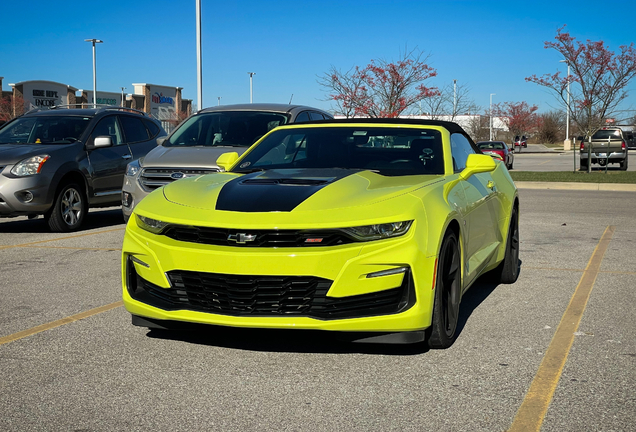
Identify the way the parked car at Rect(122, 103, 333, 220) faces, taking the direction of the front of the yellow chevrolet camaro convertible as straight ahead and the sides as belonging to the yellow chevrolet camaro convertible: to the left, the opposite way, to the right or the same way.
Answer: the same way

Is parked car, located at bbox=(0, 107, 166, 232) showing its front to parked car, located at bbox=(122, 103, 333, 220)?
no

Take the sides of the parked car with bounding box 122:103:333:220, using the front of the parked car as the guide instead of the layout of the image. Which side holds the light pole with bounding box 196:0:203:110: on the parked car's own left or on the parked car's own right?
on the parked car's own right

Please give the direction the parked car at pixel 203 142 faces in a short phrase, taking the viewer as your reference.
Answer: facing the viewer and to the left of the viewer

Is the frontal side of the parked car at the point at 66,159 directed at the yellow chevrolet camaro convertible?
no

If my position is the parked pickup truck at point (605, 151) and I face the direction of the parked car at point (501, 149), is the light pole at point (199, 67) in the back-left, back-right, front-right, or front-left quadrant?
front-left

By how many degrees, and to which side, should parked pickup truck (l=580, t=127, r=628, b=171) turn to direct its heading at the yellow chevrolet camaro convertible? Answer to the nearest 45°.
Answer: approximately 180°

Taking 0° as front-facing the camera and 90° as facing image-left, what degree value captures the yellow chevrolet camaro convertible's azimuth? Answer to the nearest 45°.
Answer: approximately 45°

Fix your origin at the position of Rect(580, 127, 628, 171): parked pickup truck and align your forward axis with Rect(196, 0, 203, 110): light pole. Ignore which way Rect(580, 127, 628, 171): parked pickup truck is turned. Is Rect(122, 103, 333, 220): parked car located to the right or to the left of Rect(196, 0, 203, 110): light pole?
left

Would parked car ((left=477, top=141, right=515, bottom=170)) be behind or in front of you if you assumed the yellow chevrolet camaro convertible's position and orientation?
behind

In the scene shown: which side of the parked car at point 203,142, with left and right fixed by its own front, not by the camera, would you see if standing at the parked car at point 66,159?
right

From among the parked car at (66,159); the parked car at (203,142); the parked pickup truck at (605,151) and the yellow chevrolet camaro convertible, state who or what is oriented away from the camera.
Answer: the parked pickup truck at (605,151)

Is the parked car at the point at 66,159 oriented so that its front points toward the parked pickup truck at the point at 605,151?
no

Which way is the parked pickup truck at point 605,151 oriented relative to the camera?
away from the camera

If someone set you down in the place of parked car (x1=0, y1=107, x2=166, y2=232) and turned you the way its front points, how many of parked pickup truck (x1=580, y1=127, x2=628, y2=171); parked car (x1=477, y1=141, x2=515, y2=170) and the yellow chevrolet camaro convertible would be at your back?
2

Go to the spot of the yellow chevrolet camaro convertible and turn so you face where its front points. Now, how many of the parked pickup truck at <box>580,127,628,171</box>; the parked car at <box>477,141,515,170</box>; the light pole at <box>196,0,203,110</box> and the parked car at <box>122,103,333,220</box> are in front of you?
0
